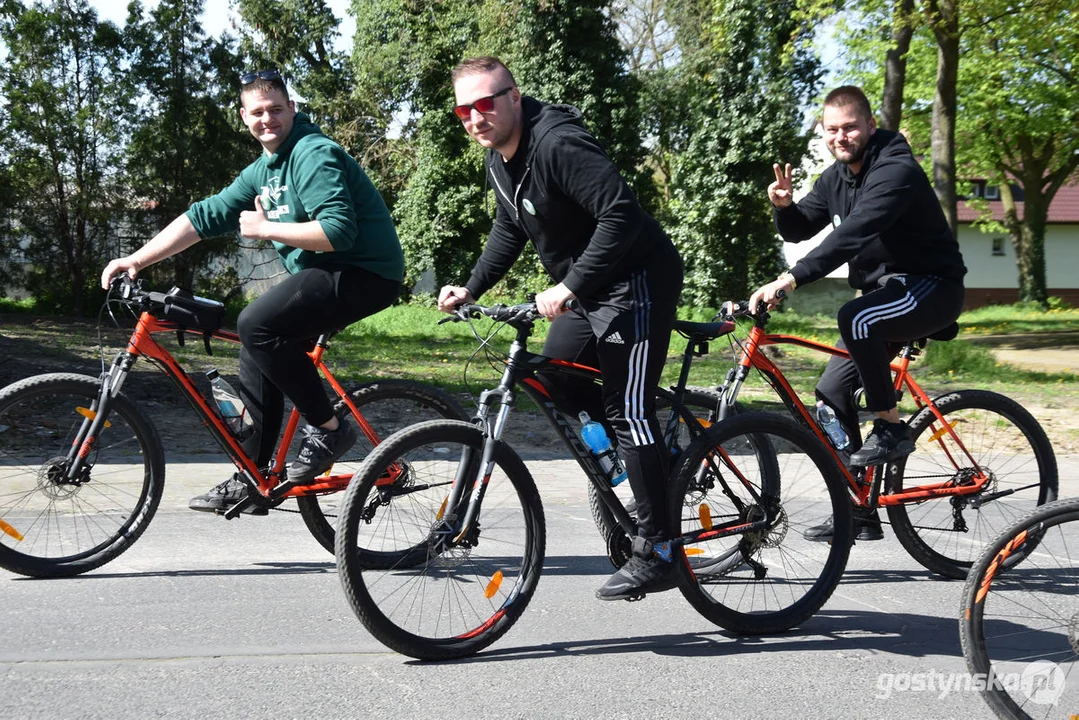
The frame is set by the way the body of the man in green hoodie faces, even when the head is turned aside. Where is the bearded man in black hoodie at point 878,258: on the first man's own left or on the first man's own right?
on the first man's own left

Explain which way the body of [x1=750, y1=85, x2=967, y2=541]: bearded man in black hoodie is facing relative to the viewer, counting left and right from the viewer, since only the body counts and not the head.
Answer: facing the viewer and to the left of the viewer

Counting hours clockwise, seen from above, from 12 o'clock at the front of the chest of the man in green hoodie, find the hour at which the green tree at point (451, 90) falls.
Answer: The green tree is roughly at 5 o'clock from the man in green hoodie.

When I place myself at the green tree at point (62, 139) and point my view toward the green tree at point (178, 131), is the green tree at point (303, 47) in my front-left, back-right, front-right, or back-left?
front-left

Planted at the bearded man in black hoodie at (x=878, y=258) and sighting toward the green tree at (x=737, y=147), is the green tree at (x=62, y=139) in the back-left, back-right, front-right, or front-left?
front-left

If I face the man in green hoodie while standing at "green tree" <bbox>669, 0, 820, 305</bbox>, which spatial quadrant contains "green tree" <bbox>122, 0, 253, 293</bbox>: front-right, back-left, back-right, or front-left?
front-right

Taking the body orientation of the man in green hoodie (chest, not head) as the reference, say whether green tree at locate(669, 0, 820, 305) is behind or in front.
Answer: behind

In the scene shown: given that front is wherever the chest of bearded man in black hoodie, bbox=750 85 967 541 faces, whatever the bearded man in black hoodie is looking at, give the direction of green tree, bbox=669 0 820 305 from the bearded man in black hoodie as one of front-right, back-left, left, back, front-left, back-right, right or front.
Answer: back-right

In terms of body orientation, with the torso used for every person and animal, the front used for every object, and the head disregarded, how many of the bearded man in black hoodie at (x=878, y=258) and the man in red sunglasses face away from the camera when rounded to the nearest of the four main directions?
0

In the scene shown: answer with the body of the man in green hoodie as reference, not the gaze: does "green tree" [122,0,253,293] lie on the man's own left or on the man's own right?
on the man's own right
